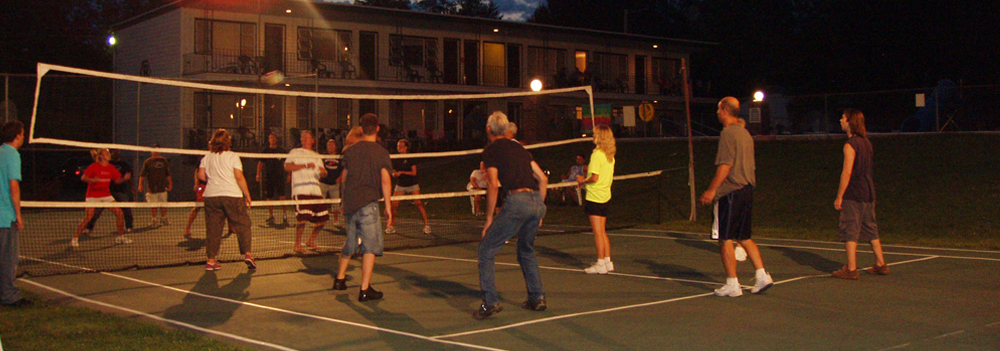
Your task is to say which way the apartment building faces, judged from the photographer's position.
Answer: facing the viewer and to the right of the viewer

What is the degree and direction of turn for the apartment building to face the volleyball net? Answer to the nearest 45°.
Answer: approximately 45° to its right

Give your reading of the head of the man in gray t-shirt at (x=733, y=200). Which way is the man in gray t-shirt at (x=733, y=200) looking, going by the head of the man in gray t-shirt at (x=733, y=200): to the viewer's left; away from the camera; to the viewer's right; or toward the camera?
to the viewer's left

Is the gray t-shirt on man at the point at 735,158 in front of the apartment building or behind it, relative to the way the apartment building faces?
in front

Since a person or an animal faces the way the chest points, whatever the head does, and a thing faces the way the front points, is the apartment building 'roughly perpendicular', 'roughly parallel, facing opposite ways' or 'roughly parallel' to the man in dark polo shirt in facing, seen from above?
roughly parallel, facing opposite ways

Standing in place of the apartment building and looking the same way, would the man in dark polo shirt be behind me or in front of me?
in front

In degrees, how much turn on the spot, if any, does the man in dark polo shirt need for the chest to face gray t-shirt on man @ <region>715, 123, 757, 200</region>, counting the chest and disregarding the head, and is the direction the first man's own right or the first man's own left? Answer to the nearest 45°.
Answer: approximately 135° to the first man's own right

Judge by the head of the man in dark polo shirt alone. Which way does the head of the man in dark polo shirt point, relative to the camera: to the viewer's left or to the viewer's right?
to the viewer's left

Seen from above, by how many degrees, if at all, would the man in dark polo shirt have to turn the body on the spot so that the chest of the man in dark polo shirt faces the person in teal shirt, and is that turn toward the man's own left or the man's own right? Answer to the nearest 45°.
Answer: approximately 45° to the man's own left

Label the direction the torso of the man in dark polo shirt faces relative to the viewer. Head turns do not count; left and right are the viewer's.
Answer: facing away from the viewer and to the left of the viewer

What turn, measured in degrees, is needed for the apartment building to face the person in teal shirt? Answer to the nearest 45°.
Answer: approximately 45° to its right

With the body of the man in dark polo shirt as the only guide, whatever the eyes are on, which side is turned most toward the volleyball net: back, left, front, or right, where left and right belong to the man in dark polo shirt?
front
